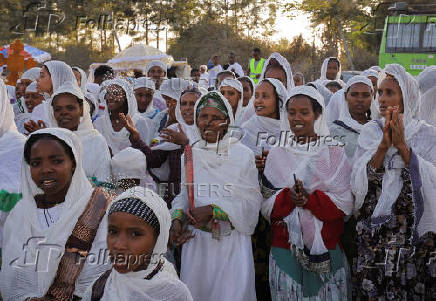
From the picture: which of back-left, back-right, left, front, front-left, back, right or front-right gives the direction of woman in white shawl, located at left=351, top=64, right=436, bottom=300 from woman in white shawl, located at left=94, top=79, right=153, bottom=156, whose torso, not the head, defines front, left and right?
left

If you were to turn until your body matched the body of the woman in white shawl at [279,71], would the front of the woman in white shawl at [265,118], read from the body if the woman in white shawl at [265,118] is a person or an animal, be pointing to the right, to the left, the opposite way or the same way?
the same way

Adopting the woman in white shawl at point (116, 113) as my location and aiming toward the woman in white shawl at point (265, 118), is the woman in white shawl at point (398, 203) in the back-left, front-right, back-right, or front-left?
front-right

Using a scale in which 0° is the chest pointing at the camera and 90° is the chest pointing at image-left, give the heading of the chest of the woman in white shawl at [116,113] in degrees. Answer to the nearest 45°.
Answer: approximately 45°

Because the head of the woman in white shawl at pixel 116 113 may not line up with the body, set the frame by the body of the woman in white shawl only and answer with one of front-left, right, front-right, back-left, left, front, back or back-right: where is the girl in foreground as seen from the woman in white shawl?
front-left

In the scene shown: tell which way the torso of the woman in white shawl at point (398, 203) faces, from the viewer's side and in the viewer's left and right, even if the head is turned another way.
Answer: facing the viewer and to the left of the viewer

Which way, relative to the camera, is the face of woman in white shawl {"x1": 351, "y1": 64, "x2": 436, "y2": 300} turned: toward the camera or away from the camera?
toward the camera

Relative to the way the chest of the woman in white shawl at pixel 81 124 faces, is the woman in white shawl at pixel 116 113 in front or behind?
behind

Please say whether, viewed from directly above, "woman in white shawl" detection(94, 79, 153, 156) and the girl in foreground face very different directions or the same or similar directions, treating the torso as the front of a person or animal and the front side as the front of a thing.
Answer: same or similar directions

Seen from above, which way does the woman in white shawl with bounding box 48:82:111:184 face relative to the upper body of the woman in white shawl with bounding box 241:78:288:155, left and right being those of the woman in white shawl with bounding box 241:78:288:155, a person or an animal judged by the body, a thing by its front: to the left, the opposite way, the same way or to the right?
the same way

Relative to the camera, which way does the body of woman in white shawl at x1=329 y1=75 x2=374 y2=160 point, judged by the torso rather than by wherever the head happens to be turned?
toward the camera

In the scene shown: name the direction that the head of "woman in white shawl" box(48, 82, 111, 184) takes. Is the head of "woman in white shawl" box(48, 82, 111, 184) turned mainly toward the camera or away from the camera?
toward the camera

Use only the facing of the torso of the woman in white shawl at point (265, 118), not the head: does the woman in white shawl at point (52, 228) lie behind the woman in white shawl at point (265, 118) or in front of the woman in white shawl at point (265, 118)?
in front

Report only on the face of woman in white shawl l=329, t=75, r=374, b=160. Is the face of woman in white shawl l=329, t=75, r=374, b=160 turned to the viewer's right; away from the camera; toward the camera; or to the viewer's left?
toward the camera
